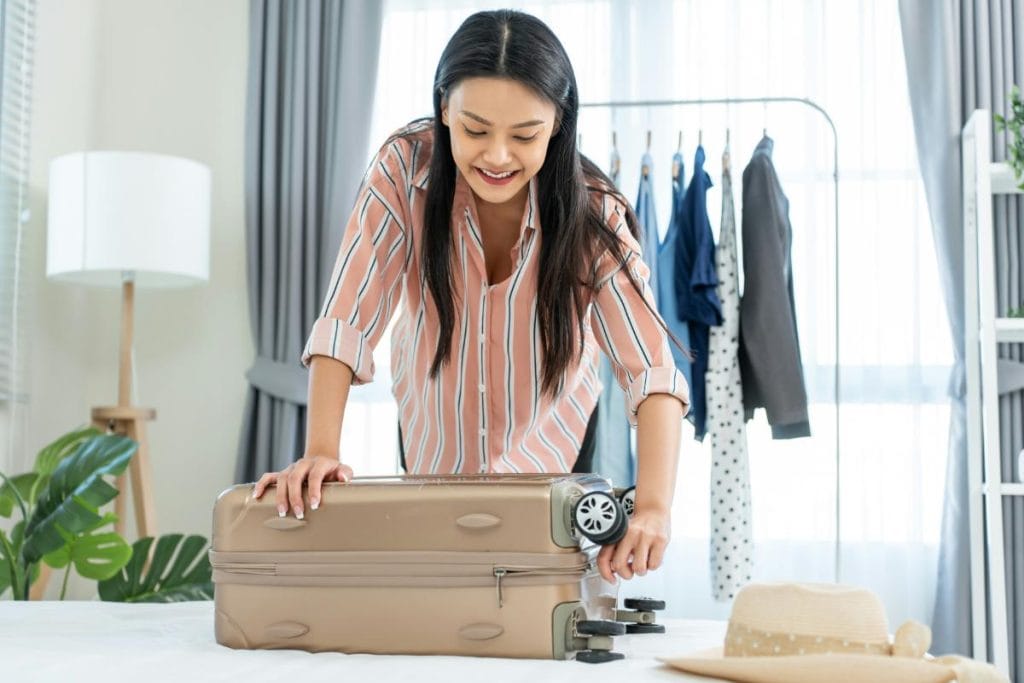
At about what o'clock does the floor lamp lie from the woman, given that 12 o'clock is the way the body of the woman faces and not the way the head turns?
The floor lamp is roughly at 5 o'clock from the woman.

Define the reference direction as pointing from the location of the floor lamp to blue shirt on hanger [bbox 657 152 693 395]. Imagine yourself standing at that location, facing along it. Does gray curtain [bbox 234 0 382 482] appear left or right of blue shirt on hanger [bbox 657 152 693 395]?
left

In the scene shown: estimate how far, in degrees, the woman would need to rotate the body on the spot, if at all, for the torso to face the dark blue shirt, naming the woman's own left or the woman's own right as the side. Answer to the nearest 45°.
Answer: approximately 180°

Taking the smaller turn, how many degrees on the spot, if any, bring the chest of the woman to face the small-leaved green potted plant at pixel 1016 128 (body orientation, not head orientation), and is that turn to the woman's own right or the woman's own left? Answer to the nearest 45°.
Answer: approximately 135° to the woman's own left

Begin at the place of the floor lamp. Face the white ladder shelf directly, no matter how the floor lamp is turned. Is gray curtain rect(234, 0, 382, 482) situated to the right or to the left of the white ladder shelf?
left

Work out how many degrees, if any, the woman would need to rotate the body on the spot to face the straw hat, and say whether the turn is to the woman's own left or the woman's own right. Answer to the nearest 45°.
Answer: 0° — they already face it

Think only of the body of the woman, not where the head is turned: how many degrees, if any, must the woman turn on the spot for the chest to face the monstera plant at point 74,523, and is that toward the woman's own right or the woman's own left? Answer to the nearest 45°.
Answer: approximately 135° to the woman's own right

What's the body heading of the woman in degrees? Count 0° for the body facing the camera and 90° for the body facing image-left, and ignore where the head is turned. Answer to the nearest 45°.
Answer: approximately 0°
